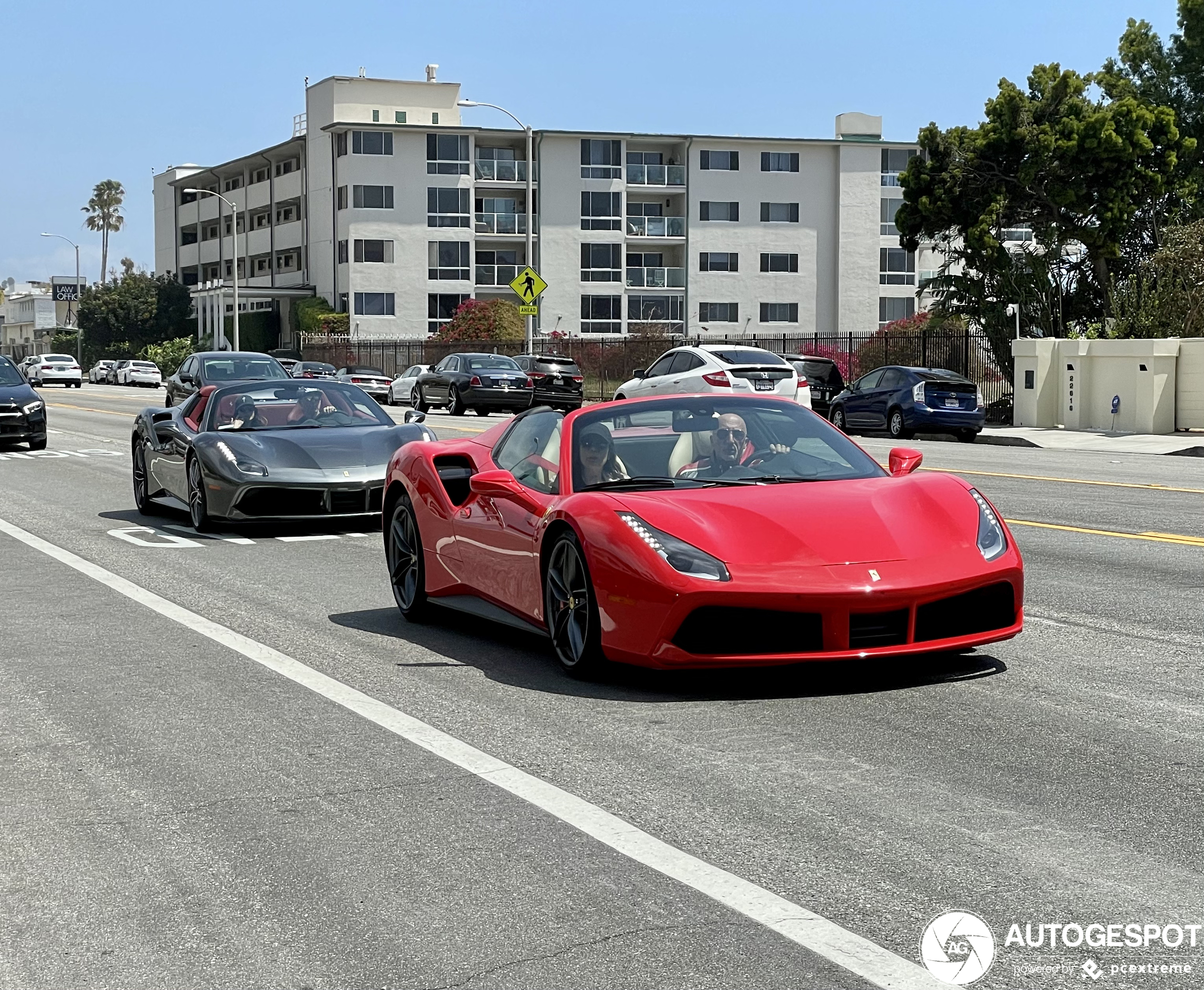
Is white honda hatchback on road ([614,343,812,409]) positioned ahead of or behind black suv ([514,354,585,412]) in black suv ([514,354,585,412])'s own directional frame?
behind

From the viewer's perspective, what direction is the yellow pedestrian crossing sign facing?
toward the camera

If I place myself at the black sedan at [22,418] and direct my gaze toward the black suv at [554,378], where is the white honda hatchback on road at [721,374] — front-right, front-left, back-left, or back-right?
front-right

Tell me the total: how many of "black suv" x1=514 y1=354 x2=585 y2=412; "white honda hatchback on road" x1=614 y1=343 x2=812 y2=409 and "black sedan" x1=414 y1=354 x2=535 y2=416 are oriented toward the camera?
0

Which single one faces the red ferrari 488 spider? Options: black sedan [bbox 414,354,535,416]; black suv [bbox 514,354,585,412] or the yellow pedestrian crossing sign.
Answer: the yellow pedestrian crossing sign

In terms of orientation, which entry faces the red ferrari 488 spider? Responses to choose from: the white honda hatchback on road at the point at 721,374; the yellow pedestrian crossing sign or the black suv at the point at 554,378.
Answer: the yellow pedestrian crossing sign

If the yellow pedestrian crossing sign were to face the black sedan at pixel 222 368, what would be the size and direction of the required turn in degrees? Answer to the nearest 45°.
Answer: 0° — it already faces it

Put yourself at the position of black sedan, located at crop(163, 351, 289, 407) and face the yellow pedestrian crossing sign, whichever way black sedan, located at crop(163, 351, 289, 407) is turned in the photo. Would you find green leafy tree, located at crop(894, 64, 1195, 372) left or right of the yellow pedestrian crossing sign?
right

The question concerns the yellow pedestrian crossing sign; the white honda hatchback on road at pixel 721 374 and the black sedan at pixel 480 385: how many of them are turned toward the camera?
1

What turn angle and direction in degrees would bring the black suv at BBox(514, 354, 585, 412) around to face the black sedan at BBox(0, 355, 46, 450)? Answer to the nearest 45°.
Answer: approximately 90° to its left

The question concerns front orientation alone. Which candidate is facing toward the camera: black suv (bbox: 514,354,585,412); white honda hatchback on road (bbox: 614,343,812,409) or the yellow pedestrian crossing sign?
the yellow pedestrian crossing sign

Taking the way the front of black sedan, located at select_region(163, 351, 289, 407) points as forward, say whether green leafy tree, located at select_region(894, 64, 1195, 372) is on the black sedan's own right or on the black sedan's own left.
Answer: on the black sedan's own left

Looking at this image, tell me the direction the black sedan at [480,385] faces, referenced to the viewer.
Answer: facing away from the viewer and to the left of the viewer
